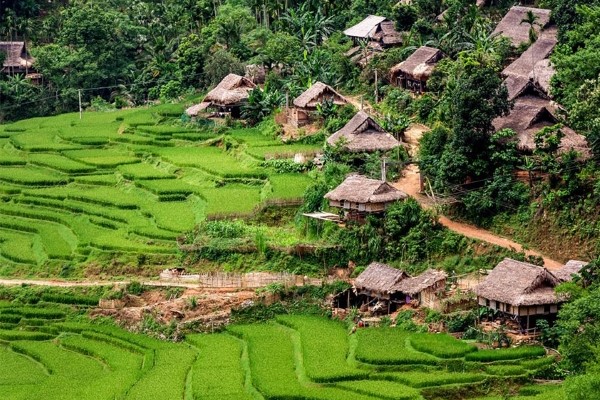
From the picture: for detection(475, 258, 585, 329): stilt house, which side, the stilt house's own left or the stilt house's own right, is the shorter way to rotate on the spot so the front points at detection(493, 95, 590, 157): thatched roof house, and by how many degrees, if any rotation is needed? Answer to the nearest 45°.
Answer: approximately 135° to the stilt house's own right

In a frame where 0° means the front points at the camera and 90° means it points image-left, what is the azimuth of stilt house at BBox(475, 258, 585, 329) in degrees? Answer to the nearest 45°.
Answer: approximately 45°

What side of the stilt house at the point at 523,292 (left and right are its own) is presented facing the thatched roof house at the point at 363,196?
right

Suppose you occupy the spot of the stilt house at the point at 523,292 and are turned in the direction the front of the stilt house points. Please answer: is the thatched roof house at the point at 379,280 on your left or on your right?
on your right
